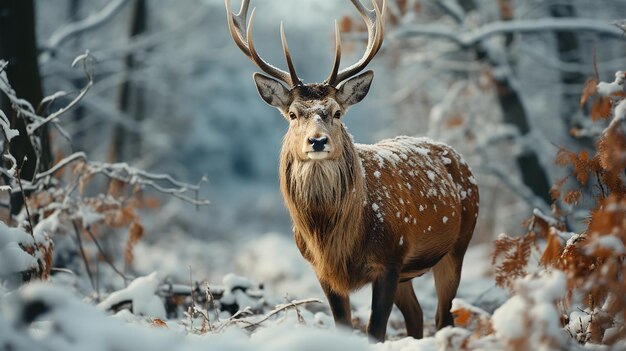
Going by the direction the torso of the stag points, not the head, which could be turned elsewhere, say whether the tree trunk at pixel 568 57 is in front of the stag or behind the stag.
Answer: behind

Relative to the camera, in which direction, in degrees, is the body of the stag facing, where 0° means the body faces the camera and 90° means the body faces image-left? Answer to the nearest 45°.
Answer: approximately 45°

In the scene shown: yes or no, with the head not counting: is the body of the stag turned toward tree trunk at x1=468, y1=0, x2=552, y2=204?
no

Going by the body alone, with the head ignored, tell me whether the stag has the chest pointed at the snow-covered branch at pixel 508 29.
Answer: no

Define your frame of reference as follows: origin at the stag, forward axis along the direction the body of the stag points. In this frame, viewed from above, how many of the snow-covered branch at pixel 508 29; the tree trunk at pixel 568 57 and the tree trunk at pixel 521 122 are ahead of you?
0

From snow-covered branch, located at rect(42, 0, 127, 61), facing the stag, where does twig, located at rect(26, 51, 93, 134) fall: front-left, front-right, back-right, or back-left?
front-right

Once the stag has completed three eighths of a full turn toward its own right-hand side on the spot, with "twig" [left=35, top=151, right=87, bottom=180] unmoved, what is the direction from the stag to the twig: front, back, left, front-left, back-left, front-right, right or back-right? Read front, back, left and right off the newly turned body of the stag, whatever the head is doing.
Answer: left

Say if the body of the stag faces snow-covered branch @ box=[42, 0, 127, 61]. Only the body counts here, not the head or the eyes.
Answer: no

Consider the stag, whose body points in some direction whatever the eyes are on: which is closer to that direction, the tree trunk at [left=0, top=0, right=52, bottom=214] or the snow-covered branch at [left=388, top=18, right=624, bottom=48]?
the tree trunk

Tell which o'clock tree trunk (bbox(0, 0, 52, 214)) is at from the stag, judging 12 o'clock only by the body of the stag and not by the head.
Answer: The tree trunk is roughly at 2 o'clock from the stag.

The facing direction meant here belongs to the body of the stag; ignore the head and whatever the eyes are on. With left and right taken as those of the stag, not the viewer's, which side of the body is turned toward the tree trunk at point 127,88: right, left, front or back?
right
